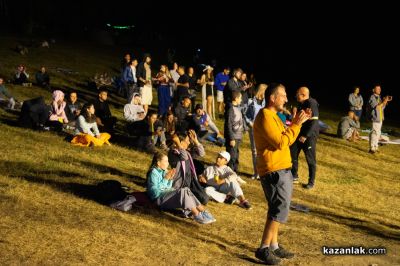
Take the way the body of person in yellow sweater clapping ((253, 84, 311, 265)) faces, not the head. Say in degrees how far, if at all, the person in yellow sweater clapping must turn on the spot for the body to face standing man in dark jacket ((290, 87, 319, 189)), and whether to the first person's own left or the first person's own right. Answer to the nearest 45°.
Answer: approximately 90° to the first person's own left

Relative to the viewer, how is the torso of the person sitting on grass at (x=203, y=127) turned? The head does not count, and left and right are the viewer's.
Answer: facing the viewer and to the right of the viewer

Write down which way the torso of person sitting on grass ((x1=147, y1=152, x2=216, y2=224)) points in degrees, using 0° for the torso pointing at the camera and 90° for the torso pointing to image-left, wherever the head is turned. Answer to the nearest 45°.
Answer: approximately 270°

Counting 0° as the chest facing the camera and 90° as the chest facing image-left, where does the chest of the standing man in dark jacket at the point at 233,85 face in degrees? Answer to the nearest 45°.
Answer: approximately 315°

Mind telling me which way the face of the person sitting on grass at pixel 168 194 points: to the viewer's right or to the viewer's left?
to the viewer's right

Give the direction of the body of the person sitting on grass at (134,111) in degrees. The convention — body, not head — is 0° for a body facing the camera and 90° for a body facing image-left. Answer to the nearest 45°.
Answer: approximately 315°

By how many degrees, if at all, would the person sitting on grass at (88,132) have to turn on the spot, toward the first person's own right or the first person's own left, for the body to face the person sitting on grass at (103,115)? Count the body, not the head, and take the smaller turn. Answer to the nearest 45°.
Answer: approximately 135° to the first person's own left

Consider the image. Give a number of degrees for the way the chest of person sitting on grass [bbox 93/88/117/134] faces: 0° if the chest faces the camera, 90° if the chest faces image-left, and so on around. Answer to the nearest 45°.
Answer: approximately 315°
